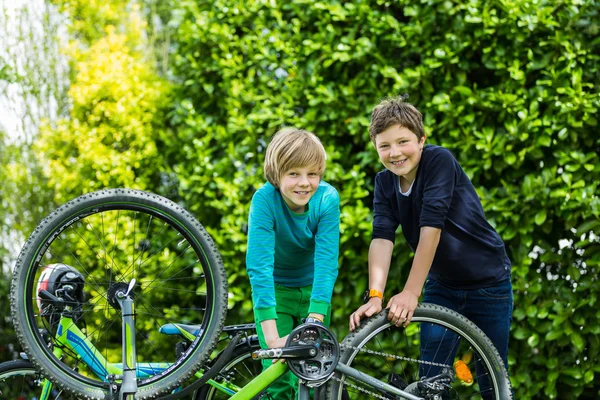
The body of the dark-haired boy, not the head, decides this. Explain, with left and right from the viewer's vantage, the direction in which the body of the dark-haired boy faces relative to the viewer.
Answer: facing the viewer and to the left of the viewer

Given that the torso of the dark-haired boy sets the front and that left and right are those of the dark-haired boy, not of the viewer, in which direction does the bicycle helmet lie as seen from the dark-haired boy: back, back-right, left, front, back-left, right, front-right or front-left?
front-right
